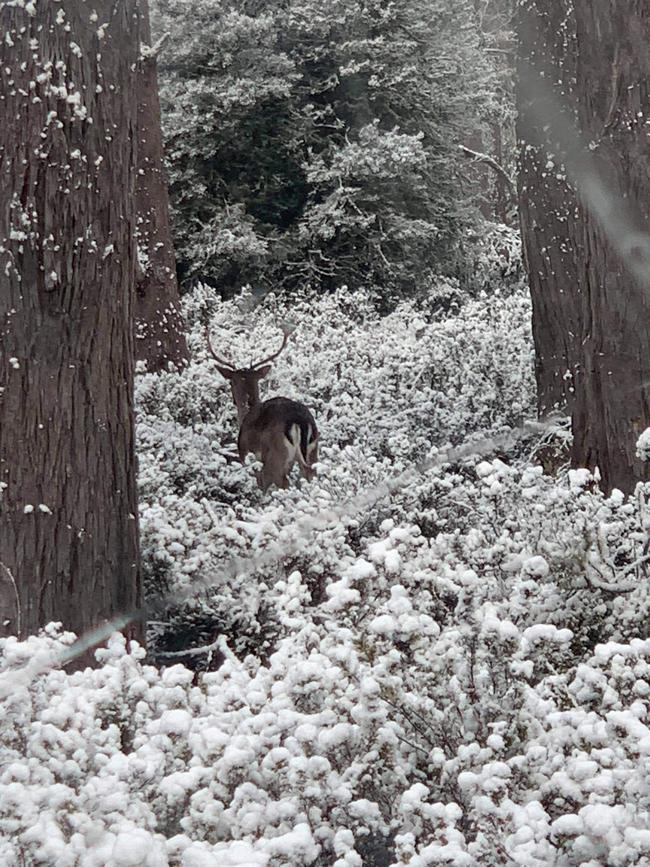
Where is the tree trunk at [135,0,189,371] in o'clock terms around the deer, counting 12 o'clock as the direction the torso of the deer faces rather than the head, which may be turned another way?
The tree trunk is roughly at 1 o'clock from the deer.

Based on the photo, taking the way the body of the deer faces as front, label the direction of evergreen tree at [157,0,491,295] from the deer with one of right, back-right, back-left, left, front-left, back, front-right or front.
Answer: front-right

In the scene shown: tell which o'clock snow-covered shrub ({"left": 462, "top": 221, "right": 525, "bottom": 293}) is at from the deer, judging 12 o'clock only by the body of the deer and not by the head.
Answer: The snow-covered shrub is roughly at 2 o'clock from the deer.

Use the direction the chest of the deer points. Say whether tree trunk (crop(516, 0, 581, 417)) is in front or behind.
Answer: behind

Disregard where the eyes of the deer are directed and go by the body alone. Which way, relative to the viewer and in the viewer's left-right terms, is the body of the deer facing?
facing away from the viewer and to the left of the viewer
